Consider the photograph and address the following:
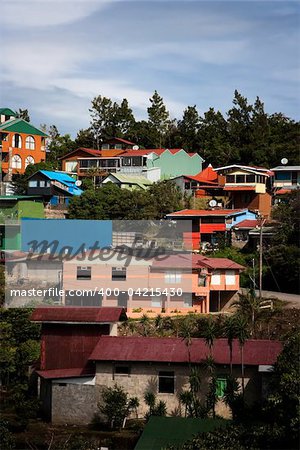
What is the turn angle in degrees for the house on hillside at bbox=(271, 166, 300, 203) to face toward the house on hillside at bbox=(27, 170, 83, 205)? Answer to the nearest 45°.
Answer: approximately 90° to its right

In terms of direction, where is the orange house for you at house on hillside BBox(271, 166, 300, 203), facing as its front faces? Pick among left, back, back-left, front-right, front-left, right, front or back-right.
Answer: right

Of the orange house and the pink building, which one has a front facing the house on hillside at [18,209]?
the orange house

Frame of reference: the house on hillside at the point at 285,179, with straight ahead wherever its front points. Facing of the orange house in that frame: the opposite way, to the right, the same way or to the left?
the same way

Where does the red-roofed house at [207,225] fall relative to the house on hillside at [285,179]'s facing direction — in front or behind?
in front

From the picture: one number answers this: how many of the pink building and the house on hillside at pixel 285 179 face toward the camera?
2

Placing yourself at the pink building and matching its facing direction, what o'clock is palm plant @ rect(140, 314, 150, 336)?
The palm plant is roughly at 12 o'clock from the pink building.

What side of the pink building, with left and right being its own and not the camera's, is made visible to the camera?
front

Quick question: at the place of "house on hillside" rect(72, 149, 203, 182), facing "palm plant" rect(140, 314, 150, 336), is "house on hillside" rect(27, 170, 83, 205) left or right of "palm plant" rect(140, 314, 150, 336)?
right

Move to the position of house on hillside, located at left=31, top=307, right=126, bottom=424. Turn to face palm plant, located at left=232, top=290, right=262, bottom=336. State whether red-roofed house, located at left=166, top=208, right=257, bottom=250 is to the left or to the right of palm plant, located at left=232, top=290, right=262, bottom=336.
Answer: left

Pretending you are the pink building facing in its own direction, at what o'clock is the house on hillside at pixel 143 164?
The house on hillside is roughly at 6 o'clock from the pink building.

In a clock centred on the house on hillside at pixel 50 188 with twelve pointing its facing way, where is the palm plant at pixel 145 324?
The palm plant is roughly at 10 o'clock from the house on hillside.

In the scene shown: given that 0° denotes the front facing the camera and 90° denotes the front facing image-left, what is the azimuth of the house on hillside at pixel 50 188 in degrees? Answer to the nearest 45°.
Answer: approximately 45°

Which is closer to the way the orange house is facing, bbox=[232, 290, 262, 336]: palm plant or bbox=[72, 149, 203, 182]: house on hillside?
the palm plant

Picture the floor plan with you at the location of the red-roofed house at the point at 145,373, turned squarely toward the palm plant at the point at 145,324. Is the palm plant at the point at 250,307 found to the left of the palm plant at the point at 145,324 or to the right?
right

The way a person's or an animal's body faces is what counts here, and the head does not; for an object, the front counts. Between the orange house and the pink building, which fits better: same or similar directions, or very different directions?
same or similar directions

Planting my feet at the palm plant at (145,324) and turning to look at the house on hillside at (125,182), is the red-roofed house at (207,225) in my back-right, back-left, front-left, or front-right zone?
front-right

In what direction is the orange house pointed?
toward the camera

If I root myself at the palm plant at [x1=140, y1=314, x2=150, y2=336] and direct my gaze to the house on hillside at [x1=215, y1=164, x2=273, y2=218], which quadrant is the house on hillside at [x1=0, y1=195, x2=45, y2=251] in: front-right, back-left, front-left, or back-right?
front-left

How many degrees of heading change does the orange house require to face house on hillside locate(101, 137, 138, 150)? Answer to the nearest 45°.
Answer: approximately 90° to its left
